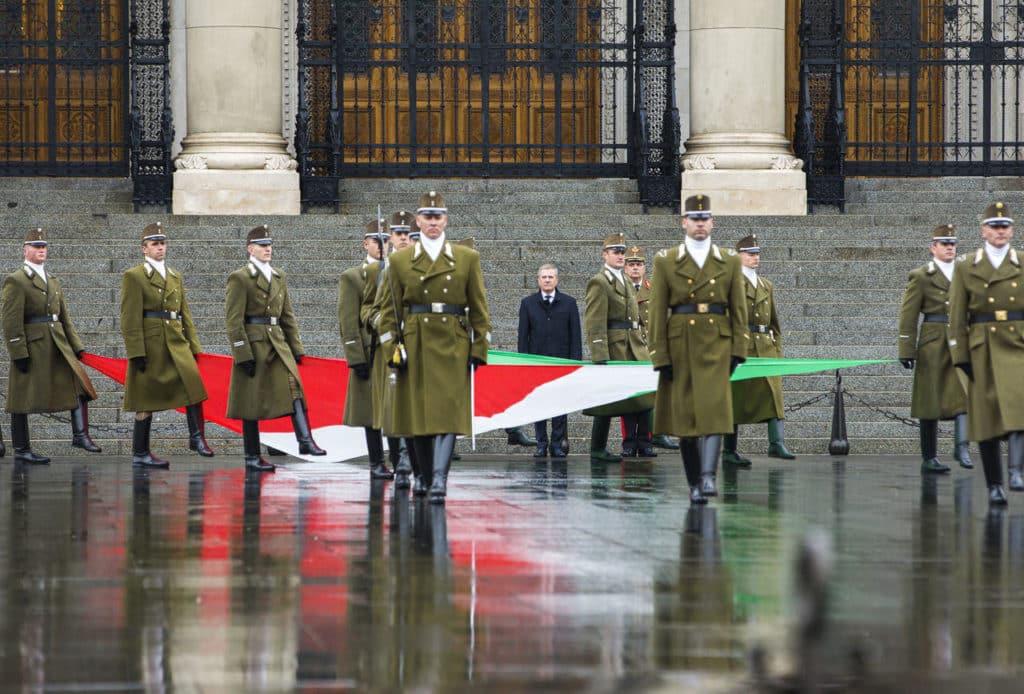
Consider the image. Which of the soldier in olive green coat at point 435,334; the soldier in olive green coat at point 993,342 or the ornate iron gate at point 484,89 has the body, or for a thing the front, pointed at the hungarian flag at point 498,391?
the ornate iron gate

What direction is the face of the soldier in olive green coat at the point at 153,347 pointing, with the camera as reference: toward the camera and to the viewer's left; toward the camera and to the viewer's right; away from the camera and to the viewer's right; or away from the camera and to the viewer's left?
toward the camera and to the viewer's right

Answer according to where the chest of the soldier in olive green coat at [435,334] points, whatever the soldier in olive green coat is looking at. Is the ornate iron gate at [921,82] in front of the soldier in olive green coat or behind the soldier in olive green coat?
behind

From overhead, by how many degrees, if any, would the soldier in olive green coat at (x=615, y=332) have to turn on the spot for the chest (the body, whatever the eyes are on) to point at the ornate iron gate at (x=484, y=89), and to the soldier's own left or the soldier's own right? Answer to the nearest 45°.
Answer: approximately 135° to the soldier's own left

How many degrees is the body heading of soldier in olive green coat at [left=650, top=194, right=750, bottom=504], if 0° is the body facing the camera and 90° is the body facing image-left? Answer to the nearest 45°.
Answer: approximately 0°
